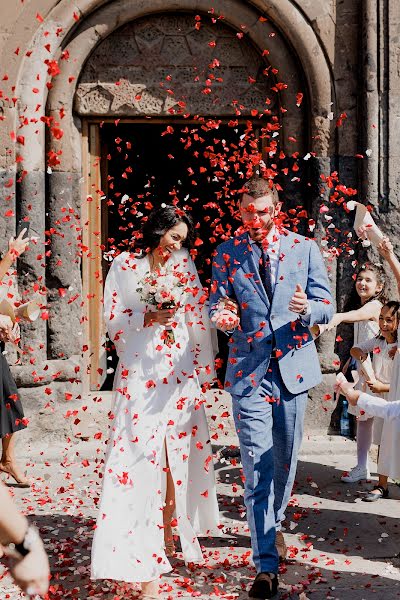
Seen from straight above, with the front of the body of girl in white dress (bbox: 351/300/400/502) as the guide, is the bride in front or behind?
in front

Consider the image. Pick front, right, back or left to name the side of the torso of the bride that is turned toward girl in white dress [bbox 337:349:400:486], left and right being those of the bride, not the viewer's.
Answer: left

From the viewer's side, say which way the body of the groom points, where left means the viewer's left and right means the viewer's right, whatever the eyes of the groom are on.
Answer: facing the viewer

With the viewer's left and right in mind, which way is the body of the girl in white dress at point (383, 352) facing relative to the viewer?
facing the viewer and to the left of the viewer

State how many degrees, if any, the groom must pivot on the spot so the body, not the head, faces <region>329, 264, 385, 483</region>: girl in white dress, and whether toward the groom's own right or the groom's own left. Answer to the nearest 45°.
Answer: approximately 180°

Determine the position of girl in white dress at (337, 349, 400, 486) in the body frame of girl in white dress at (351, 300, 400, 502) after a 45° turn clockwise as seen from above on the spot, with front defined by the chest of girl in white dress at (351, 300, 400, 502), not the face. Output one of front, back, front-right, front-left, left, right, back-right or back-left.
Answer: left

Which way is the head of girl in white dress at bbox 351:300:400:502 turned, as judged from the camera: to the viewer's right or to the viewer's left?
to the viewer's left

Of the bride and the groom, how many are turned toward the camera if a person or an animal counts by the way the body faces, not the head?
2

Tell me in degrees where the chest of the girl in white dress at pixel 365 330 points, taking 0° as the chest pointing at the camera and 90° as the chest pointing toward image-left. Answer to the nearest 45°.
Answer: approximately 45°

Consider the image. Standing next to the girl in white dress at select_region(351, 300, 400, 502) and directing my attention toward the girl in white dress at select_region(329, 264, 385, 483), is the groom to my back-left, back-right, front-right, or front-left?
back-left

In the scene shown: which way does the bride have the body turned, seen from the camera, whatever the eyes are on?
toward the camera
